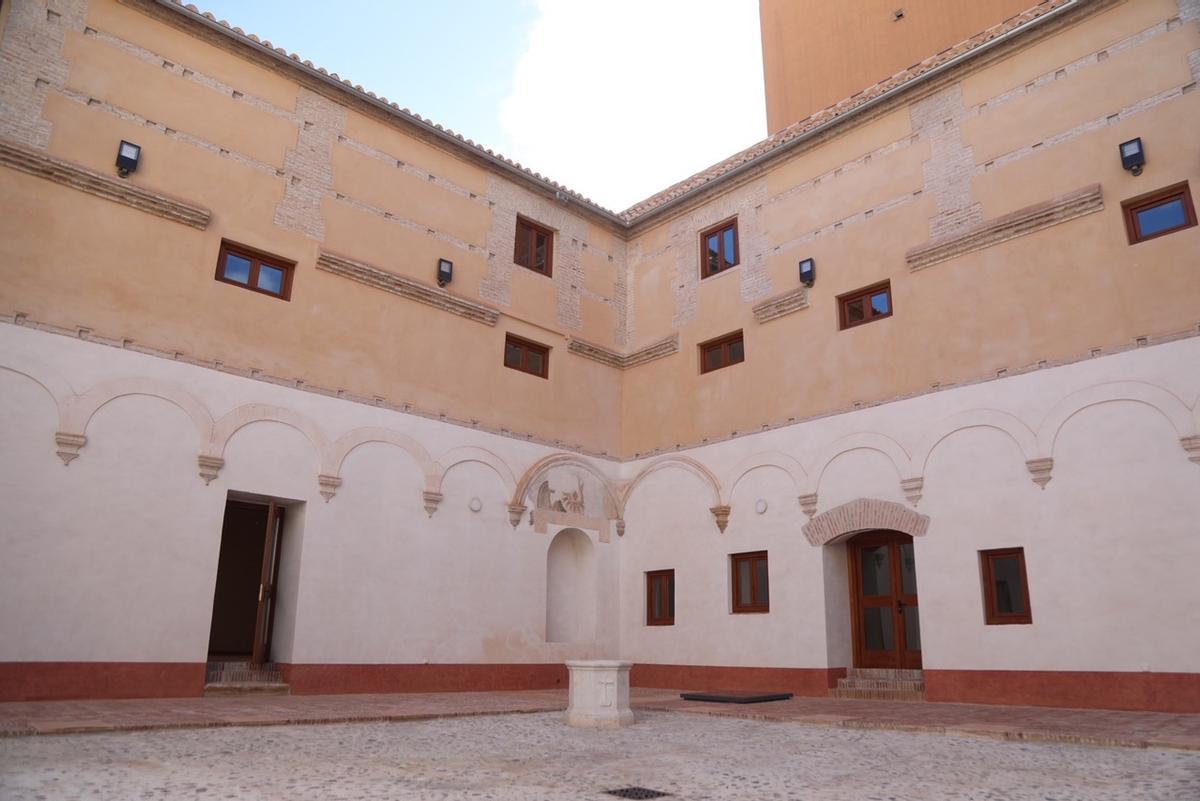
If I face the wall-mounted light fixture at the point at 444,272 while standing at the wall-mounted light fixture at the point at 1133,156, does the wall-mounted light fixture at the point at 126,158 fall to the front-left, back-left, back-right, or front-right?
front-left

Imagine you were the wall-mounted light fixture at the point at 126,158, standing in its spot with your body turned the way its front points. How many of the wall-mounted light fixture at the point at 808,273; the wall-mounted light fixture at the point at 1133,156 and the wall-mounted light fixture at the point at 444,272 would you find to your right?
0

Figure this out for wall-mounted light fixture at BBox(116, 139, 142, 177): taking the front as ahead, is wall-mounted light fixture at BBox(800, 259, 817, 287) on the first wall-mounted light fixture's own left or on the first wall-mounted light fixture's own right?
on the first wall-mounted light fixture's own left

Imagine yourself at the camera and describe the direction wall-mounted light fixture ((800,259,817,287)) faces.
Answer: facing the viewer and to the left of the viewer

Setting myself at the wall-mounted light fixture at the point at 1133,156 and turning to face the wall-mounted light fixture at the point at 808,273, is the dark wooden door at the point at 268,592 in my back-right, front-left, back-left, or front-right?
front-left

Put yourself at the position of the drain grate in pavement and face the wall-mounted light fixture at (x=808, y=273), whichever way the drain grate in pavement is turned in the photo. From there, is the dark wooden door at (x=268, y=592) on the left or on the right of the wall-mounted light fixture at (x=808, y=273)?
left

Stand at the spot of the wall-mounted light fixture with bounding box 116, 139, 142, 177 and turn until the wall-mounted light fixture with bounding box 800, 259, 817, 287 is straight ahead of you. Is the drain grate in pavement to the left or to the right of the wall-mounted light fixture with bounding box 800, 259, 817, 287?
right

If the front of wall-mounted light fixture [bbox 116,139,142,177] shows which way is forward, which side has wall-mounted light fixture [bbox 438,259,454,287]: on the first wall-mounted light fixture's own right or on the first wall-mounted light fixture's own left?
on the first wall-mounted light fixture's own left

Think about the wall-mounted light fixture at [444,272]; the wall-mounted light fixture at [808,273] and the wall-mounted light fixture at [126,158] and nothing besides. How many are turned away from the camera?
0

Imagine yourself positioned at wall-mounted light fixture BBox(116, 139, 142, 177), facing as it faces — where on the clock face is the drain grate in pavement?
The drain grate in pavement is roughly at 11 o'clock from the wall-mounted light fixture.

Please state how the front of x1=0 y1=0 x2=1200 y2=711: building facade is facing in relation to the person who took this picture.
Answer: facing the viewer

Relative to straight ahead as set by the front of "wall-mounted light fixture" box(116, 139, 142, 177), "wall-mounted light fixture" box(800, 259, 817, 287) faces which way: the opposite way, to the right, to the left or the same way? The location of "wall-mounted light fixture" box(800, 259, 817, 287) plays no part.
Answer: to the right

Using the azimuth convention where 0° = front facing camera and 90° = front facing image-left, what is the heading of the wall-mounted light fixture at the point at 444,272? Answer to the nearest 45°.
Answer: approximately 315°

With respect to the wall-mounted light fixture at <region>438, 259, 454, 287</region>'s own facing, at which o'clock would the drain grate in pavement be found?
The drain grate in pavement is roughly at 1 o'clock from the wall-mounted light fixture.
